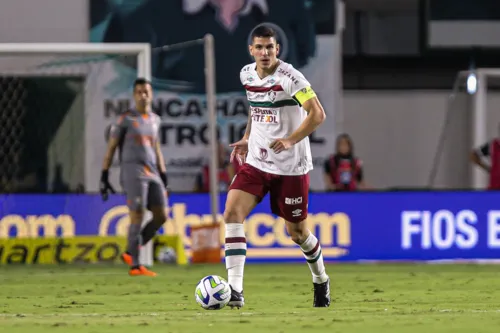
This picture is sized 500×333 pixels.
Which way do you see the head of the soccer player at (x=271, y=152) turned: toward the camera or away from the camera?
toward the camera

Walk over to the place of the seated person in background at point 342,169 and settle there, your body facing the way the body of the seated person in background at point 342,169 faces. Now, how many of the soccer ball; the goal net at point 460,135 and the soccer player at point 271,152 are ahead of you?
2

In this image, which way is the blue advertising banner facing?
toward the camera

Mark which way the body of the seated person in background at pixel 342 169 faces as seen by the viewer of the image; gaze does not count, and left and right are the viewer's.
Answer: facing the viewer

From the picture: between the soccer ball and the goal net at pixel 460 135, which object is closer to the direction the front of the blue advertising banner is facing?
the soccer ball

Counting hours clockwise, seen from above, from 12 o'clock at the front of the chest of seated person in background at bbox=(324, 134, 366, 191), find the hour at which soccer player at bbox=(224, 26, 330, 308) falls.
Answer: The soccer player is roughly at 12 o'clock from the seated person in background.

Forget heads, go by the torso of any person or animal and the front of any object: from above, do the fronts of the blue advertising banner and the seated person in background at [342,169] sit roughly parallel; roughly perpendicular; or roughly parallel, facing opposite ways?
roughly parallel

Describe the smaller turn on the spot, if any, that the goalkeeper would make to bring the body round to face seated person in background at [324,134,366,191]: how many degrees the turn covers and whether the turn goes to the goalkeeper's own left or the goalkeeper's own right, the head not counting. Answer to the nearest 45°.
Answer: approximately 90° to the goalkeeper's own left

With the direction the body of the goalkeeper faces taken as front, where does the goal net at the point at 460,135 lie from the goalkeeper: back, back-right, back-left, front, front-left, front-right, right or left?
left

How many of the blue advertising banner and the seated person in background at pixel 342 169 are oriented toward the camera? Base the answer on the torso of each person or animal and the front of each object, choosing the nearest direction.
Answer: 2

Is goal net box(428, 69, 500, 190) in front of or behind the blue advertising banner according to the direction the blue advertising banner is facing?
behind

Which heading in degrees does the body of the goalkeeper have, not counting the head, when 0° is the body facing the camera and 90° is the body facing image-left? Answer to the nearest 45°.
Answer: approximately 315°
